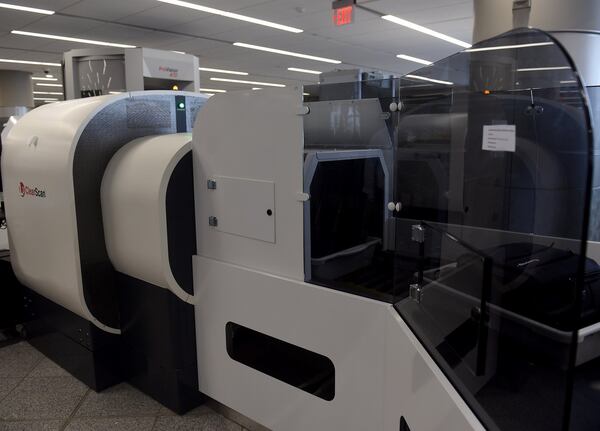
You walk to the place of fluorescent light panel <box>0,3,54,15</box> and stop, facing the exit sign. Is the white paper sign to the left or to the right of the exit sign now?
right

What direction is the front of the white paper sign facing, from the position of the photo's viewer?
facing the viewer

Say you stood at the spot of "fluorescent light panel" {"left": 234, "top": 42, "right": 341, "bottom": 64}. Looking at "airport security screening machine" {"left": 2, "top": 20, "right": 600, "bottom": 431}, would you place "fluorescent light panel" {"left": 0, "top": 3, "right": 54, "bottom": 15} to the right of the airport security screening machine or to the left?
right

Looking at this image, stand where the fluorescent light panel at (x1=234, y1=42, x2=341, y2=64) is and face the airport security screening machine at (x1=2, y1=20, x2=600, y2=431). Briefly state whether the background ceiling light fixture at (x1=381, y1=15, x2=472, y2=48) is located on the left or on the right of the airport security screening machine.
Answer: left
